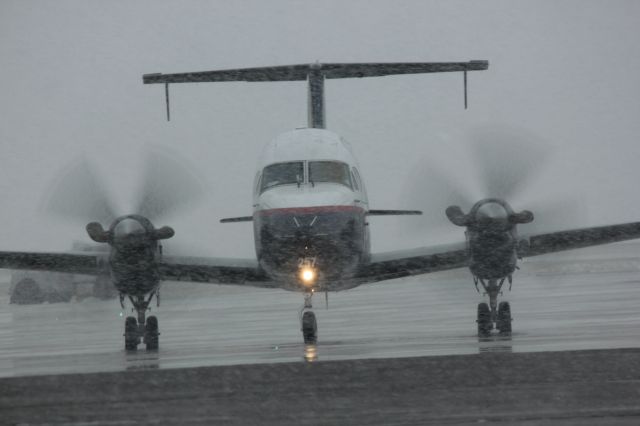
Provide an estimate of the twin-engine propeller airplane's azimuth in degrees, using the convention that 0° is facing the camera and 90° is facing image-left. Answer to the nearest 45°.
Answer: approximately 0°
